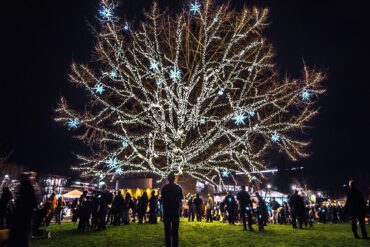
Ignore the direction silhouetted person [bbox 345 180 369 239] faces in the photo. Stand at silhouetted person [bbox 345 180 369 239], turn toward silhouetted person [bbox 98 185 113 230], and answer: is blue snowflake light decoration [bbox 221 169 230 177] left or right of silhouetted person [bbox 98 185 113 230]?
right

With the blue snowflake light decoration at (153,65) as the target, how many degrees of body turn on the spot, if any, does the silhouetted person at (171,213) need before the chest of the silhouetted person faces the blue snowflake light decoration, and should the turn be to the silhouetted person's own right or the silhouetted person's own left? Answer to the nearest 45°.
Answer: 0° — they already face it

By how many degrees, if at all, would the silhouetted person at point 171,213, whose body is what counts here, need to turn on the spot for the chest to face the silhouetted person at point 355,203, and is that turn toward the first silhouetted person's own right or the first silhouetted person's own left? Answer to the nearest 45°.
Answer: approximately 45° to the first silhouetted person's own right

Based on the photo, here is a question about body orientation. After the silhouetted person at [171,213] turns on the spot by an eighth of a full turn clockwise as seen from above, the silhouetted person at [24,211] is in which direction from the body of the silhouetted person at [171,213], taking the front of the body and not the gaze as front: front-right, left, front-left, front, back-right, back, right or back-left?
back

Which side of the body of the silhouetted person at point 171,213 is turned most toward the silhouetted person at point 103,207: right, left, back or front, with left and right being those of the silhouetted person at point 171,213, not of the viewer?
front

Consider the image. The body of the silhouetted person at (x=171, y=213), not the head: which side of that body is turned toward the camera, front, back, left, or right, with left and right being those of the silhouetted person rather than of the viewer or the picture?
back

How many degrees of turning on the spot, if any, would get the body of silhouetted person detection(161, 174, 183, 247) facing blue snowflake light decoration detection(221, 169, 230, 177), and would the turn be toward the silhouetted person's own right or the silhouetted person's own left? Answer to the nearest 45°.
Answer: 0° — they already face it

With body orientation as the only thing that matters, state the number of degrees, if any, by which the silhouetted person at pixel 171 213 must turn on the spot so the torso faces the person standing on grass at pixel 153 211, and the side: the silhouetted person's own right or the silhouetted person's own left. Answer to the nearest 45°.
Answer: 0° — they already face them

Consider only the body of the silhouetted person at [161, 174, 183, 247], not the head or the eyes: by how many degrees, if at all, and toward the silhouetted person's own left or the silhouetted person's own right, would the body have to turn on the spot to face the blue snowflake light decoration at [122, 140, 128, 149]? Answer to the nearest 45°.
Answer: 0° — they already face it
